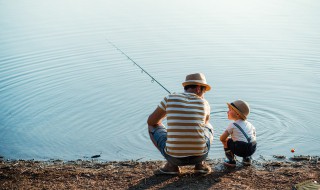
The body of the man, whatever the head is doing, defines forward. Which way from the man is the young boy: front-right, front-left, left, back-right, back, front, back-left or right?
front-right

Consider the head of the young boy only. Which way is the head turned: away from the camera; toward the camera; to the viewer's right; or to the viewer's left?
to the viewer's left

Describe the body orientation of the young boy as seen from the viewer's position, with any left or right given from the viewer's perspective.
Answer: facing away from the viewer and to the left of the viewer

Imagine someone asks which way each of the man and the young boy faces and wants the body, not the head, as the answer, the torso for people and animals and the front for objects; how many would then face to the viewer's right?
0

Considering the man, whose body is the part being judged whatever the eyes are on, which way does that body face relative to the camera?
away from the camera

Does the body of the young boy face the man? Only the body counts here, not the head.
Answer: no
